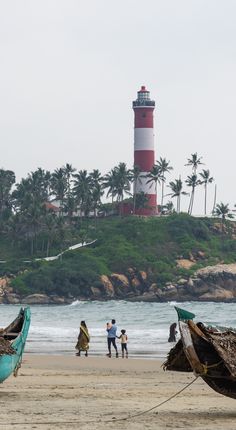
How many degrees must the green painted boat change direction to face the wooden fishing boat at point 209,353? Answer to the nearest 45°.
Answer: approximately 45° to its right
